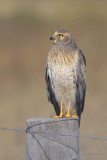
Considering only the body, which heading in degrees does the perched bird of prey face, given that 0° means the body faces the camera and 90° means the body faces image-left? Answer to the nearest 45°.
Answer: approximately 45°
